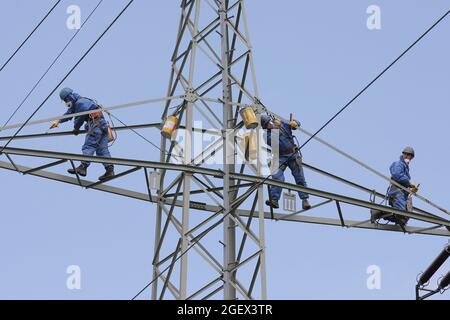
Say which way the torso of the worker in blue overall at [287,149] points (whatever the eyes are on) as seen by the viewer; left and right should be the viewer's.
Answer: facing the viewer and to the left of the viewer

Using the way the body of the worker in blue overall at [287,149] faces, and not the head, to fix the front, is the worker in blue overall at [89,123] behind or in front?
in front

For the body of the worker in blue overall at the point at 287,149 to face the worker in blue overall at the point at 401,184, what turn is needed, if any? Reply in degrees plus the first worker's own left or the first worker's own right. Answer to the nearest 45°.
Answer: approximately 180°
